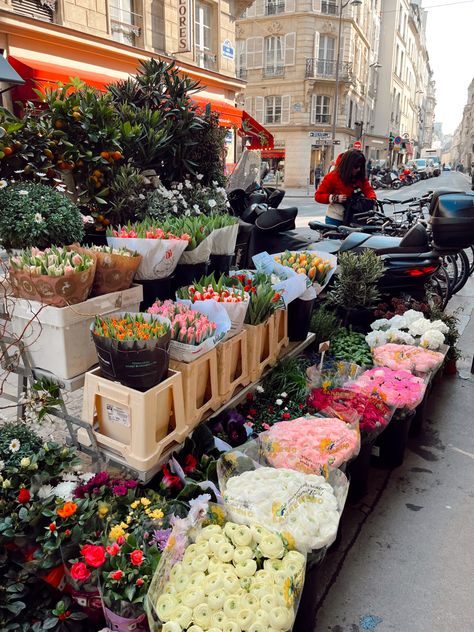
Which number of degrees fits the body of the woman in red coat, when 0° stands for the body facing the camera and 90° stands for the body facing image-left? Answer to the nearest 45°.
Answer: approximately 315°

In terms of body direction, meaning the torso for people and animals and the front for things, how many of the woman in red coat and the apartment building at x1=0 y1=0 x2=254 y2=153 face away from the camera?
0

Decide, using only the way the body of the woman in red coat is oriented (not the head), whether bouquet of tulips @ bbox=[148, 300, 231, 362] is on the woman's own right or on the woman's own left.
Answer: on the woman's own right

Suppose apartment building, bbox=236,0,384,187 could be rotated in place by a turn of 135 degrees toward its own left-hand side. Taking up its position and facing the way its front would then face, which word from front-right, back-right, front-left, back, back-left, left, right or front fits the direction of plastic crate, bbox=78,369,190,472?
back-right

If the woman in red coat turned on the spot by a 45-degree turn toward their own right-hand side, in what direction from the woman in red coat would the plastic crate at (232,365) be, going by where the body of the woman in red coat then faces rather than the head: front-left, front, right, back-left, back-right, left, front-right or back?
front

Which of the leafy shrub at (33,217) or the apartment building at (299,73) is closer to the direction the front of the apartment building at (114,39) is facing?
the leafy shrub

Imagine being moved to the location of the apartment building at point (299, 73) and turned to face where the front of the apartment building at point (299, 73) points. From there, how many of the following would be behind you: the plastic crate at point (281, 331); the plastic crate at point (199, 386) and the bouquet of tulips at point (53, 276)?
0

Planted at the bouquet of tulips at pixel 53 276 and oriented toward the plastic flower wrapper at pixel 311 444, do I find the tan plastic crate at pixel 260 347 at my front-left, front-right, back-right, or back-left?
front-left

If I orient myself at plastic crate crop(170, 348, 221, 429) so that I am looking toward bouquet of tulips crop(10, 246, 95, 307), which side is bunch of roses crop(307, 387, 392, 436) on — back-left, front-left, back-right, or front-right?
back-right

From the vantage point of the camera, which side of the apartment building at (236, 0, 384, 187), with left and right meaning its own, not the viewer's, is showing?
front

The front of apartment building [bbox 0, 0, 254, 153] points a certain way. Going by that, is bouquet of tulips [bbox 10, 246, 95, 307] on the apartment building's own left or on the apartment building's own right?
on the apartment building's own right

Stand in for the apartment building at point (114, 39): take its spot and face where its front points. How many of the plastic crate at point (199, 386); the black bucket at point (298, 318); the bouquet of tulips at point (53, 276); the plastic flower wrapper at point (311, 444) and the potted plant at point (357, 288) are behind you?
0

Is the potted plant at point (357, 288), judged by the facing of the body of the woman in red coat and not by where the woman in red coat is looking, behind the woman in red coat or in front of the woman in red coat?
in front

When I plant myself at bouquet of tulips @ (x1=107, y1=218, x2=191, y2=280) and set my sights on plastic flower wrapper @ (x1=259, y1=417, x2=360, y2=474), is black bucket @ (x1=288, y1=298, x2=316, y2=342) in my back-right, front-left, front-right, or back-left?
front-left

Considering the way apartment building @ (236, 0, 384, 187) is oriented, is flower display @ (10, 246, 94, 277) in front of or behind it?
in front

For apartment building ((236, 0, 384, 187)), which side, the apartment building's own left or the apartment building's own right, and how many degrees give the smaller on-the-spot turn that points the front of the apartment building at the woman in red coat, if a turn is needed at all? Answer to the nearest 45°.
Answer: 0° — it already faces them

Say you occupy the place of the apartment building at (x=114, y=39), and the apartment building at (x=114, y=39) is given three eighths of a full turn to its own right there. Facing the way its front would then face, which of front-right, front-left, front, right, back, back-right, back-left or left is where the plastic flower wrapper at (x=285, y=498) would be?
left

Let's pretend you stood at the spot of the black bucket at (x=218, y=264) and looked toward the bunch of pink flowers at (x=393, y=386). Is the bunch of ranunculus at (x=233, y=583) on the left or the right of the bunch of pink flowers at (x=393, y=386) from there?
right

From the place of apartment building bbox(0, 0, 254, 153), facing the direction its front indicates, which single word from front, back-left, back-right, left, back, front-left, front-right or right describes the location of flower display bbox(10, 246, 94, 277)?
front-right
